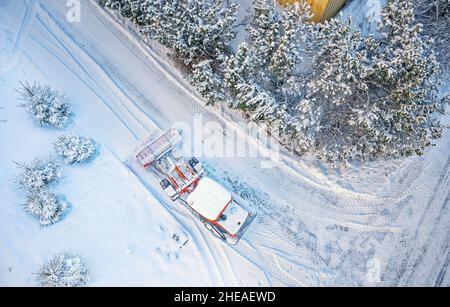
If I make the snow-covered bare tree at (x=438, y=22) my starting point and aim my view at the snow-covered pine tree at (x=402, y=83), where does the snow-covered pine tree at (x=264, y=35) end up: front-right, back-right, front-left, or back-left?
front-right
